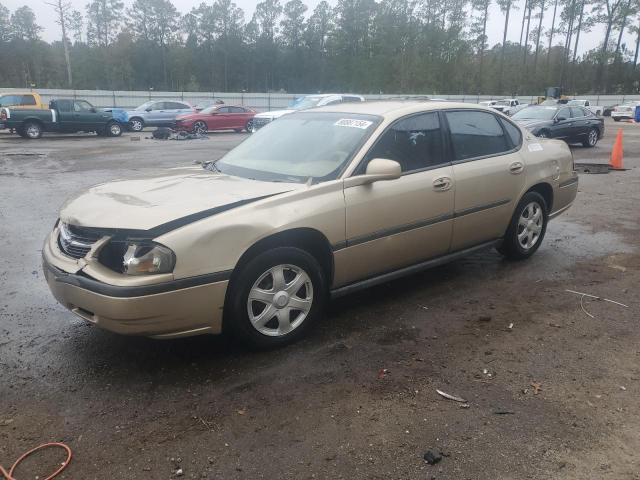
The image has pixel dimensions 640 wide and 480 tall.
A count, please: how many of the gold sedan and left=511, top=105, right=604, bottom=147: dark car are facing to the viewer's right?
0

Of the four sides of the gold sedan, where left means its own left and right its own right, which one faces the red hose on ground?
front

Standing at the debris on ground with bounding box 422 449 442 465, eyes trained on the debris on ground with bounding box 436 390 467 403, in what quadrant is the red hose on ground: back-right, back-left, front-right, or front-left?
back-left

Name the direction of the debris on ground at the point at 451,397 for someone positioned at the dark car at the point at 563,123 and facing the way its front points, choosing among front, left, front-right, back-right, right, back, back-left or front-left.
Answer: front-left

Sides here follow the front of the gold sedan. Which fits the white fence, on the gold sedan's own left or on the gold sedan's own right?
on the gold sedan's own right

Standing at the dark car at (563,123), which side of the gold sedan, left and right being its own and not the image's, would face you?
back

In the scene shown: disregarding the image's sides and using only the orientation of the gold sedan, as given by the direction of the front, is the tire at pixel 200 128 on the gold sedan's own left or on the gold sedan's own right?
on the gold sedan's own right

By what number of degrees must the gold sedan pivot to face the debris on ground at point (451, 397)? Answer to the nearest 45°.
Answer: approximately 90° to its left

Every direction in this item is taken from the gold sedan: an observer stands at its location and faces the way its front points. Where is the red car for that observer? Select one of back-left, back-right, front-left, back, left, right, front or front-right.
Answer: back-right

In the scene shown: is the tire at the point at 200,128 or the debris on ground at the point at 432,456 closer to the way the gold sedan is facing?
the debris on ground

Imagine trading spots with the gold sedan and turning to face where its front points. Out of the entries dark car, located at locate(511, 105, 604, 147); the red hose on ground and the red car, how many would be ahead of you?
1

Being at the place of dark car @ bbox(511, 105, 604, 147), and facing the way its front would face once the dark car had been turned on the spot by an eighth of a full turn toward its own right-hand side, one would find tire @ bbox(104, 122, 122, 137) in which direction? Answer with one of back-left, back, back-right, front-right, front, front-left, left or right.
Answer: front

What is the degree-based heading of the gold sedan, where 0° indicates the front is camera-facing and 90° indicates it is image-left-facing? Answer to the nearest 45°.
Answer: approximately 45°
